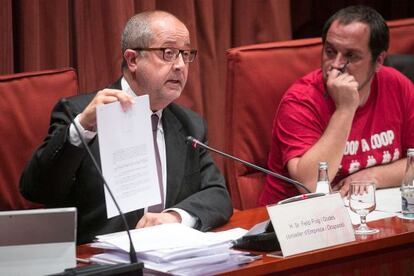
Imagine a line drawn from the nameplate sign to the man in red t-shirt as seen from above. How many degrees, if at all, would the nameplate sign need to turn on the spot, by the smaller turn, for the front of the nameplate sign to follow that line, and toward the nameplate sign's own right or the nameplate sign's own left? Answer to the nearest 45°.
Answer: approximately 135° to the nameplate sign's own left

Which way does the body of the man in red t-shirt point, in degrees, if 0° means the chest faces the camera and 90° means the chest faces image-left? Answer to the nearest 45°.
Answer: approximately 0°

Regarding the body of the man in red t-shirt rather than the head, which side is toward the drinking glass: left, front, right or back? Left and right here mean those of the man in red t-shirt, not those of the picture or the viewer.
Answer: front

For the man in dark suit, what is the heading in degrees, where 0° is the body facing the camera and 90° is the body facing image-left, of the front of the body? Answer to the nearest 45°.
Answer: approximately 315°

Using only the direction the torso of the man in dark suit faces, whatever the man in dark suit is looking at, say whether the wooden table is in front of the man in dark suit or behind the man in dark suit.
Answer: in front

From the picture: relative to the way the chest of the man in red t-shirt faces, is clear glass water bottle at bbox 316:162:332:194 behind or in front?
in front

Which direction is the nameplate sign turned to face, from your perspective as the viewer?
facing the viewer and to the right of the viewer

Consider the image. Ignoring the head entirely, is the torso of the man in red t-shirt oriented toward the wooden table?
yes

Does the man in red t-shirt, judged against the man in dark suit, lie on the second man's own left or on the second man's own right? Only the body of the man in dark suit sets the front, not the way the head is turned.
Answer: on the second man's own left

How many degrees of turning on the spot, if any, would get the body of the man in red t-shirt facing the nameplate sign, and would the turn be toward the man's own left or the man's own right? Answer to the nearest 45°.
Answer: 0° — they already face it

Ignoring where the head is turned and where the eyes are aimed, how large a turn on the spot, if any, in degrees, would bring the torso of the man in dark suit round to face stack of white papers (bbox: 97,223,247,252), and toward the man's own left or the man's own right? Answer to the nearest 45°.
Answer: approximately 45° to the man's own right
